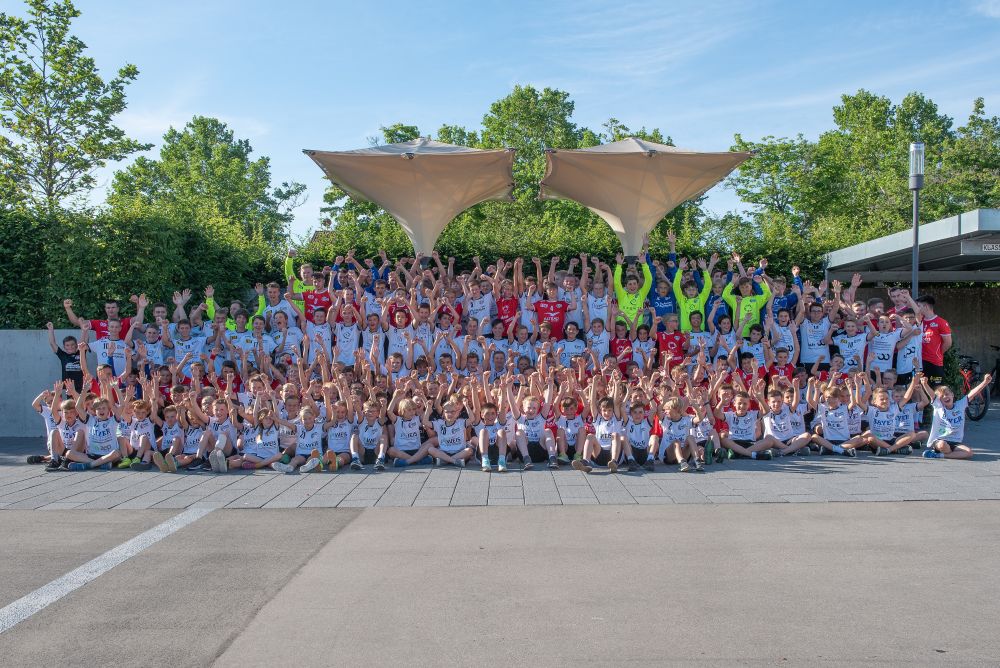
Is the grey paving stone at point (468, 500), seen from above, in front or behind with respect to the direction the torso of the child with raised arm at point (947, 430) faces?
in front

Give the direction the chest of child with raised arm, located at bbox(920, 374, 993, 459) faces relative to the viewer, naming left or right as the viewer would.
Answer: facing the viewer

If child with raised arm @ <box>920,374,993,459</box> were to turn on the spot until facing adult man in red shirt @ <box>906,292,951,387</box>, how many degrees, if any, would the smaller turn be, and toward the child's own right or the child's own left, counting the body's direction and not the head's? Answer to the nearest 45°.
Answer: approximately 180°

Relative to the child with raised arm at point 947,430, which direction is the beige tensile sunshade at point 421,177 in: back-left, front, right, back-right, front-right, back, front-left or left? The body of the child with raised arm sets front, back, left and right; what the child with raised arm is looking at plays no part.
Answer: right

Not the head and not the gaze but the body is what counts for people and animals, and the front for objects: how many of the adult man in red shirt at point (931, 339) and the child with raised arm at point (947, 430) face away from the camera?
0

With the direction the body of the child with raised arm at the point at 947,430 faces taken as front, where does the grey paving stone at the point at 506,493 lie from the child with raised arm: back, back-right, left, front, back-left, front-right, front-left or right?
front-right

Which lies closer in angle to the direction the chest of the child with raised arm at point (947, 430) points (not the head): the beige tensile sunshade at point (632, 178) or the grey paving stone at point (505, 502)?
the grey paving stone

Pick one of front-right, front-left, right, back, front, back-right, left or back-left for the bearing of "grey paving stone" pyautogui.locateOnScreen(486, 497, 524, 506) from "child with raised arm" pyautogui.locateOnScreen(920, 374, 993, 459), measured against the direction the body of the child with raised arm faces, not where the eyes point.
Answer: front-right

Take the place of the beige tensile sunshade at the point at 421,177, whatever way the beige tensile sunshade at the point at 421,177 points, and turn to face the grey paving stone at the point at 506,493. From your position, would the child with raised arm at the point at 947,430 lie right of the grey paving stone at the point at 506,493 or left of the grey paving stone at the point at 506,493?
left

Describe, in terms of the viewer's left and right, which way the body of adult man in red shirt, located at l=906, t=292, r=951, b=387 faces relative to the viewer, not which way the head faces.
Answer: facing the viewer and to the left of the viewer
